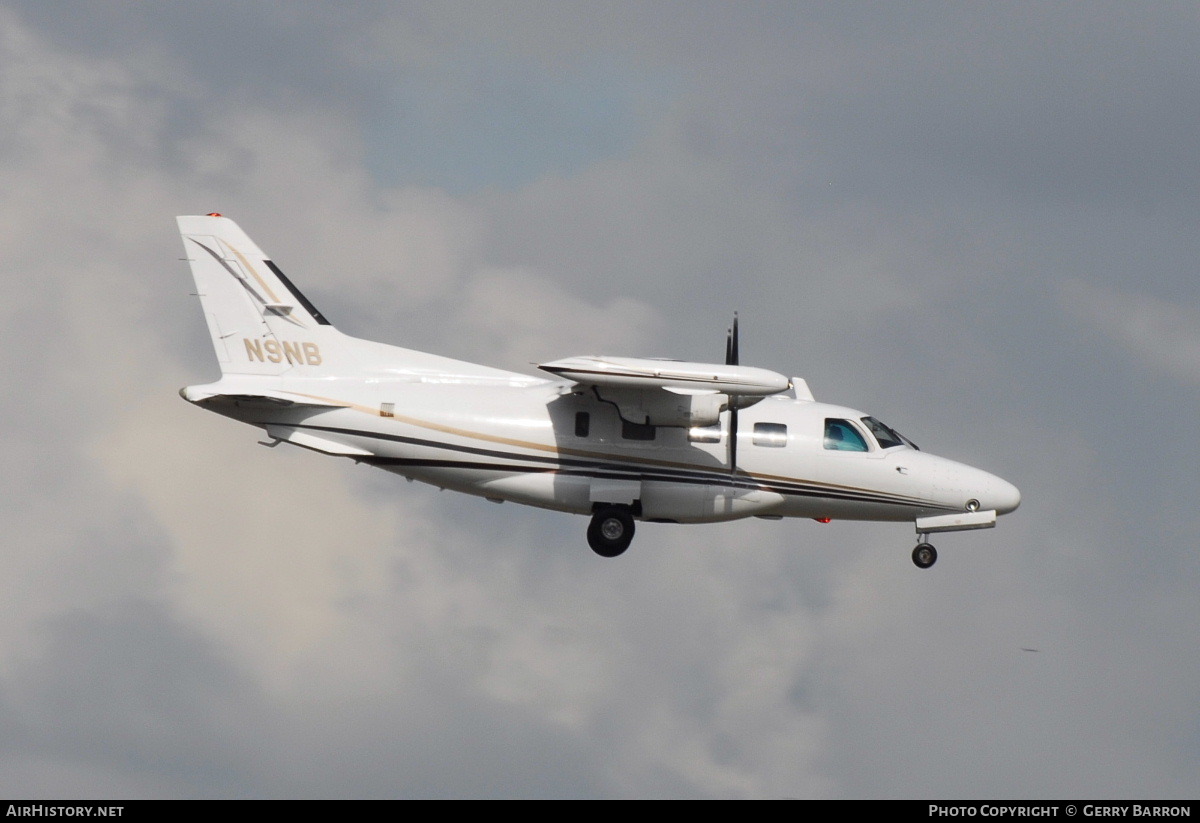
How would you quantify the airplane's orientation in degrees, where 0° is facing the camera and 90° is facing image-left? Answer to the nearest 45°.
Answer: approximately 270°
